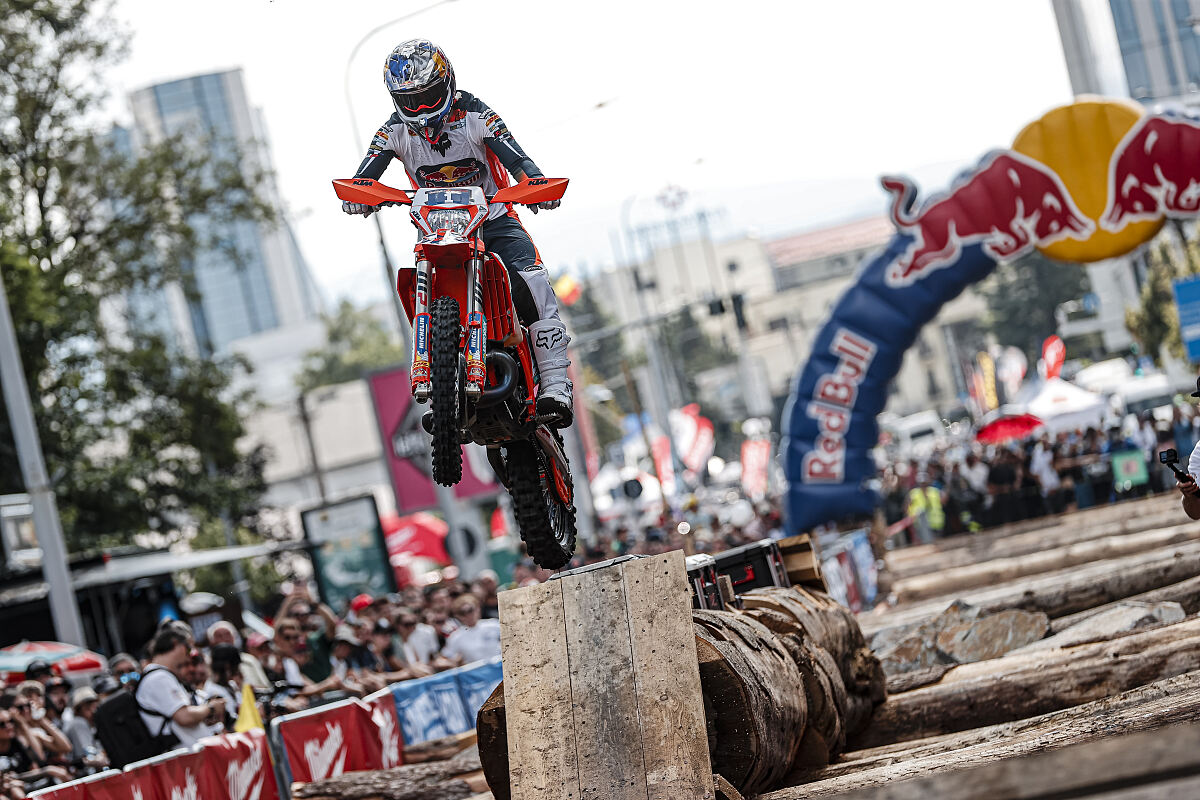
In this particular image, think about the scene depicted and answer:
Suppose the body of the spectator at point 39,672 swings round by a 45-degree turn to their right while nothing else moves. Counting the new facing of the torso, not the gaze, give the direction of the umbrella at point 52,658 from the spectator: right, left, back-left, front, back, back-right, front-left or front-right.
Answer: back

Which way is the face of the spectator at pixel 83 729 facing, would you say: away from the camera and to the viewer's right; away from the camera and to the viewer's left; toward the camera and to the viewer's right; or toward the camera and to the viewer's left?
toward the camera and to the viewer's right

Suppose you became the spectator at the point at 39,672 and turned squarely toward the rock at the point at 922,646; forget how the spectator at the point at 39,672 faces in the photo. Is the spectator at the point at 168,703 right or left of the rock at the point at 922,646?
right

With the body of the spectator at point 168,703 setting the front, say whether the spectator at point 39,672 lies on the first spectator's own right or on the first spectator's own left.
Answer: on the first spectator's own left

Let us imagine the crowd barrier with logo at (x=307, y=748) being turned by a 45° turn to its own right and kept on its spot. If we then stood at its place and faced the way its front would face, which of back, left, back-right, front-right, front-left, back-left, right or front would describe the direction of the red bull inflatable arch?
back-left

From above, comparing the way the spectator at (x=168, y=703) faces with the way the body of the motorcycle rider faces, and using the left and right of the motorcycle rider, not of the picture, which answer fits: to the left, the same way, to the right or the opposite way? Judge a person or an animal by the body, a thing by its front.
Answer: to the left

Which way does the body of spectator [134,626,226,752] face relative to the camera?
to the viewer's right

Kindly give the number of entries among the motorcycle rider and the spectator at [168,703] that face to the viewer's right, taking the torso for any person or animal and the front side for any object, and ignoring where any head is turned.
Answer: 1
